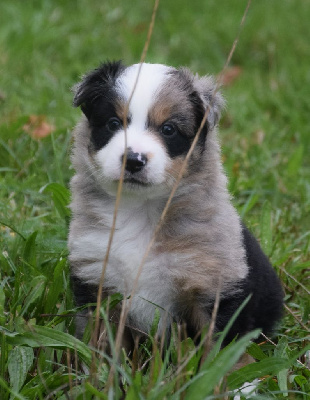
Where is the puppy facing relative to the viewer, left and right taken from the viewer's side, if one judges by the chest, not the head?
facing the viewer and to the left of the viewer

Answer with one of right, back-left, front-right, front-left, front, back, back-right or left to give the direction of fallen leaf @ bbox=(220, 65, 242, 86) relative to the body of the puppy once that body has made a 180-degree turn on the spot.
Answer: front-left

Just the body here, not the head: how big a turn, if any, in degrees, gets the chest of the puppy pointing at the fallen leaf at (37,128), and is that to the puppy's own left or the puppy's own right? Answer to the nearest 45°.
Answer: approximately 90° to the puppy's own right
